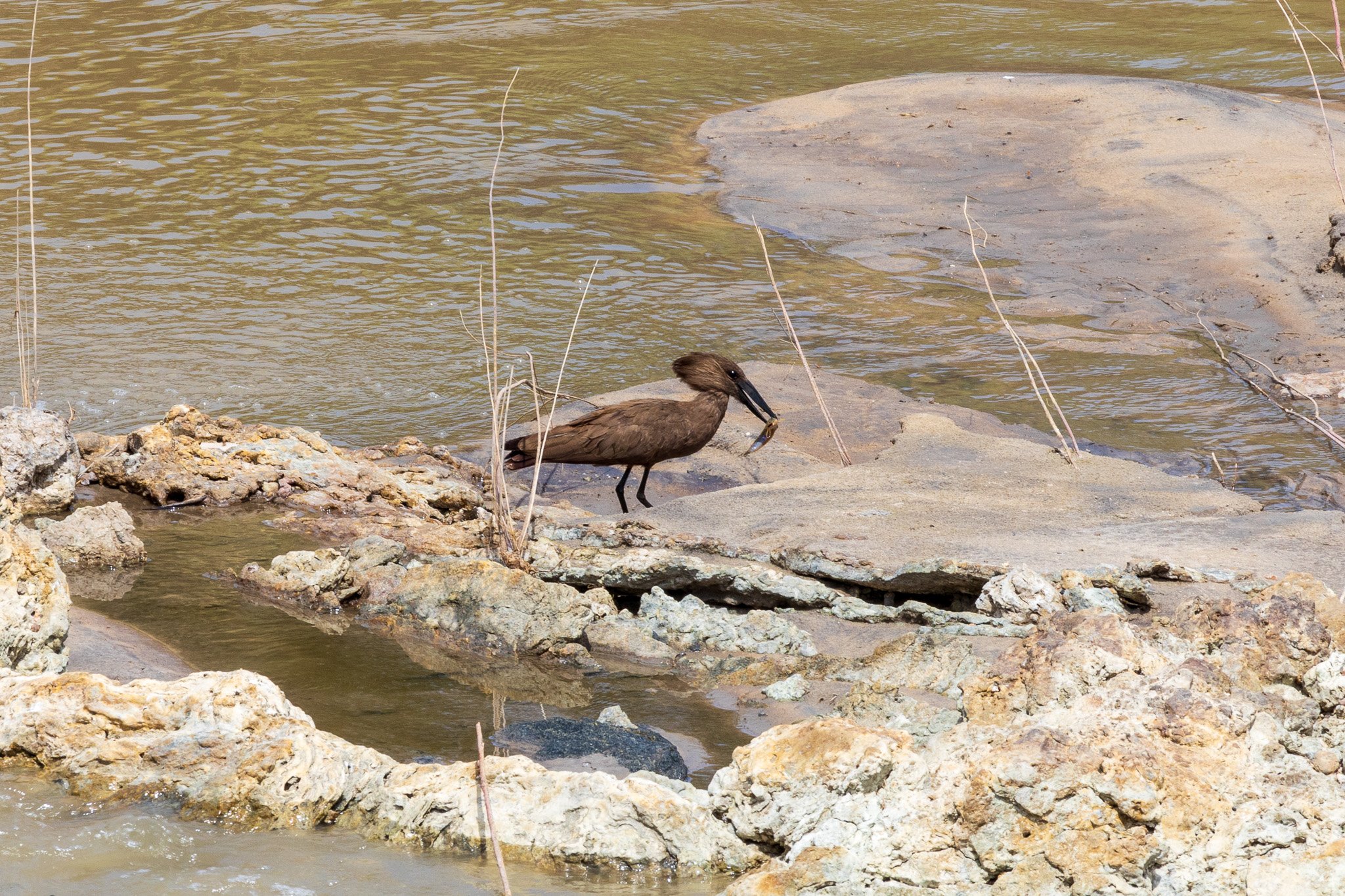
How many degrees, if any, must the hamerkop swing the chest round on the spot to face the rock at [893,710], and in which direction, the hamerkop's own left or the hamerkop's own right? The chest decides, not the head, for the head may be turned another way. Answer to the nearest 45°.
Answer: approximately 90° to the hamerkop's own right

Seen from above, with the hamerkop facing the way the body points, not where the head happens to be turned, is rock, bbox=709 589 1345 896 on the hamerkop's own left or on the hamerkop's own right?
on the hamerkop's own right

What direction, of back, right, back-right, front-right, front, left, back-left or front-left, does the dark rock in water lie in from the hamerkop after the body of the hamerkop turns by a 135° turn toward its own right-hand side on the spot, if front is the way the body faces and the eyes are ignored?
front-left

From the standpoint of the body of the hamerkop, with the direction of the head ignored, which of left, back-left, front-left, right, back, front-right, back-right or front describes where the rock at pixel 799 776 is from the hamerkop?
right

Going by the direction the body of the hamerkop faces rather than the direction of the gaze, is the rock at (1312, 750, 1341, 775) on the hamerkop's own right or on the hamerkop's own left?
on the hamerkop's own right

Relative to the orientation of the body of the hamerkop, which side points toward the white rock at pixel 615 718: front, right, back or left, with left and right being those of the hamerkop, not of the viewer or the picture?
right

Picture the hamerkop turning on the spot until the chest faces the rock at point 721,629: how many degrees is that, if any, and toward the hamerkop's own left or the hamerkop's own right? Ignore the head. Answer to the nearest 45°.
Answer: approximately 90° to the hamerkop's own right

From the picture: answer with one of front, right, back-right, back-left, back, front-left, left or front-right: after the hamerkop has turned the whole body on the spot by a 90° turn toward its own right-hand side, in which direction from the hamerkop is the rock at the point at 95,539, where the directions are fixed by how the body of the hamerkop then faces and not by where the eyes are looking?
front-right

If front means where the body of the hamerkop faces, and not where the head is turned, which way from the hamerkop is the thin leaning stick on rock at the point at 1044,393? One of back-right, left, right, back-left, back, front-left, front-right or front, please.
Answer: front

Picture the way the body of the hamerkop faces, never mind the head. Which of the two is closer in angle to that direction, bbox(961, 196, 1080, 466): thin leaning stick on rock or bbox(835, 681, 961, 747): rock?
the thin leaning stick on rock

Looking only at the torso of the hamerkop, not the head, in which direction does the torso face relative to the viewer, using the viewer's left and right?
facing to the right of the viewer

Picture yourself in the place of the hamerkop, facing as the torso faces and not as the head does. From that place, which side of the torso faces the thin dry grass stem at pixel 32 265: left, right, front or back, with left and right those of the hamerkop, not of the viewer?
back

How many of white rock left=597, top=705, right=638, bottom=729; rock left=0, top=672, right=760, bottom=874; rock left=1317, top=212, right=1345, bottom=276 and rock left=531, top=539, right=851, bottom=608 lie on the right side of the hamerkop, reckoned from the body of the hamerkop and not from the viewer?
3

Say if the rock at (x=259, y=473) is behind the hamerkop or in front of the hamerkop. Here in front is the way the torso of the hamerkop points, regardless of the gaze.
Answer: behind
